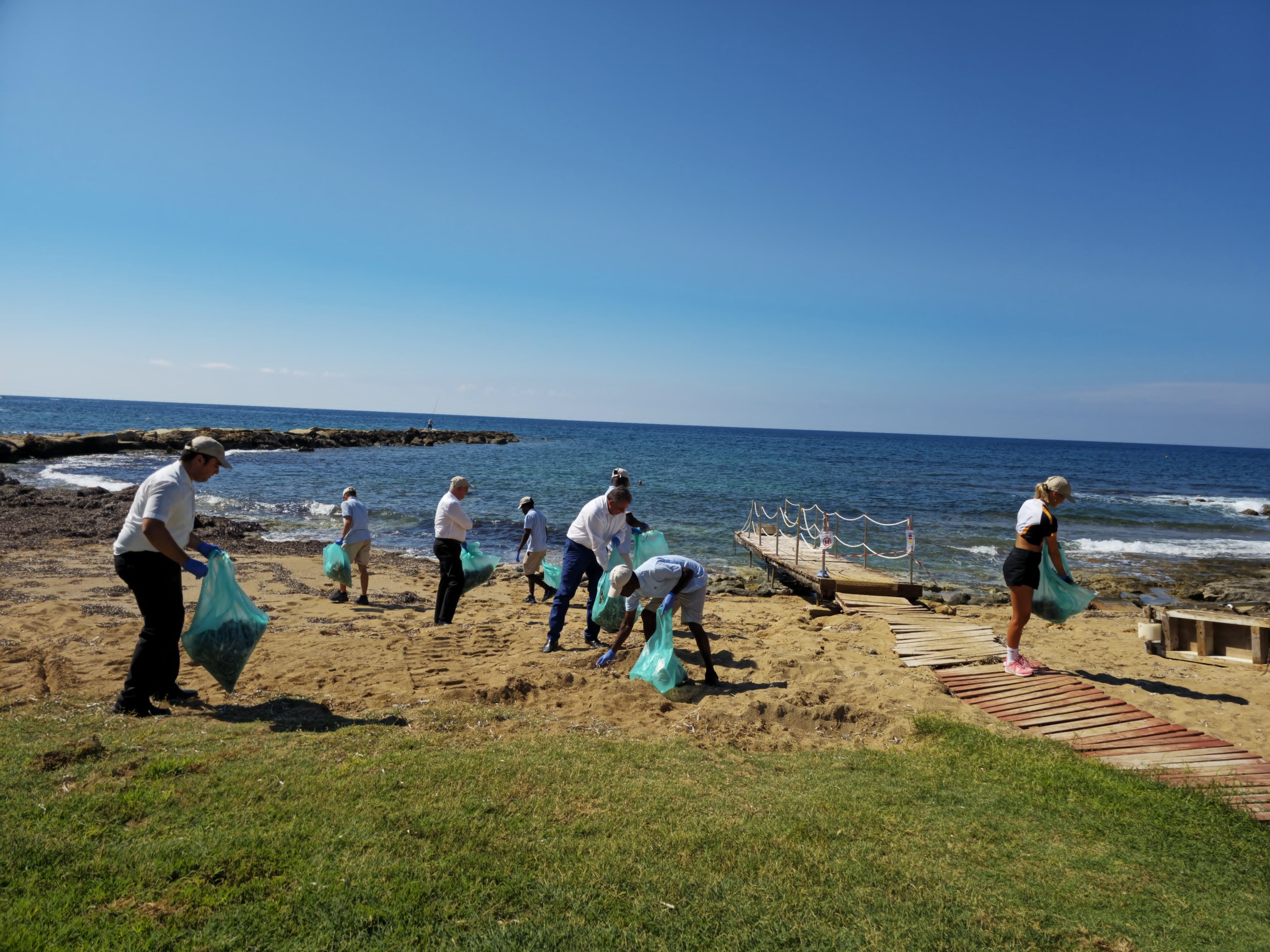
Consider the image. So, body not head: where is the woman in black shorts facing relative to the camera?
to the viewer's right

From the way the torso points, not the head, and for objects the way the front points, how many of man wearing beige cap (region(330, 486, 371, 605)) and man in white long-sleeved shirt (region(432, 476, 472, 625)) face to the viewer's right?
1

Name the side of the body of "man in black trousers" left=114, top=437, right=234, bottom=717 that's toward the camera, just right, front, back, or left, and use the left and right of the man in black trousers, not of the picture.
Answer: right

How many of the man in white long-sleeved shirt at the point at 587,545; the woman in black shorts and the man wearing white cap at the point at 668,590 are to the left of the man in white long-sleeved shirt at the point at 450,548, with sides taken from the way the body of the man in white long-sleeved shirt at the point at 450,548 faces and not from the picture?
0

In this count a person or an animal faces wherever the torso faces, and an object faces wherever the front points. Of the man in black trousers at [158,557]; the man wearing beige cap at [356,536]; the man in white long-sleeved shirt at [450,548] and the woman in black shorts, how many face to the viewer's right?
3

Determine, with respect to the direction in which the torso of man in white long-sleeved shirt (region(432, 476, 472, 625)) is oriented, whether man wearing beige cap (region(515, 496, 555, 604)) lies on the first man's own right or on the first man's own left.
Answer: on the first man's own left

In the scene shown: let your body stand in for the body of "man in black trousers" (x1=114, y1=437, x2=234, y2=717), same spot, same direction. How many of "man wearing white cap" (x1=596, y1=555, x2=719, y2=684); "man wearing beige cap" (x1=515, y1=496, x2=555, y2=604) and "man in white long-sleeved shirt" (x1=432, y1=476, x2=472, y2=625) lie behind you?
0

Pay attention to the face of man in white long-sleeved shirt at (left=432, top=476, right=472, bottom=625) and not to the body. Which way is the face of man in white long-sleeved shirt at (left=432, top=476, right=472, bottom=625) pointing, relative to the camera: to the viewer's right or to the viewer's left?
to the viewer's right

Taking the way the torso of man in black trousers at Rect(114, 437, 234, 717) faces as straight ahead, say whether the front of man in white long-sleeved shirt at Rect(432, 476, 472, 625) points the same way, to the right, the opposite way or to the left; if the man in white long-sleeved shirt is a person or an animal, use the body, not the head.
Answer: the same way

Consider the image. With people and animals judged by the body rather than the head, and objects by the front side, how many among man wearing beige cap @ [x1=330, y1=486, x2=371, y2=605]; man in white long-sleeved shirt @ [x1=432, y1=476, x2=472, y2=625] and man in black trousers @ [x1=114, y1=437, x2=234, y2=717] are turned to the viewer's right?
2

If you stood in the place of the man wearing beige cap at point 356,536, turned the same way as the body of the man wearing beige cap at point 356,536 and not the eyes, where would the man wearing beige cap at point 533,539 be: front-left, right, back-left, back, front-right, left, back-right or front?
back-right

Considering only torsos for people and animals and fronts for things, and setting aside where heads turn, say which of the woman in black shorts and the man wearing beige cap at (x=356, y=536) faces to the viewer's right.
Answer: the woman in black shorts

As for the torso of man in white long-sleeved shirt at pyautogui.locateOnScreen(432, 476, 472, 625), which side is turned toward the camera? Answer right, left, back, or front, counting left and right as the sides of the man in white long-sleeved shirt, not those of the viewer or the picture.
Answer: right

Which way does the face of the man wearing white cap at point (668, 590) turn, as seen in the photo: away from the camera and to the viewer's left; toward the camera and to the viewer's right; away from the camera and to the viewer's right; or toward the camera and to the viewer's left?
toward the camera and to the viewer's left
